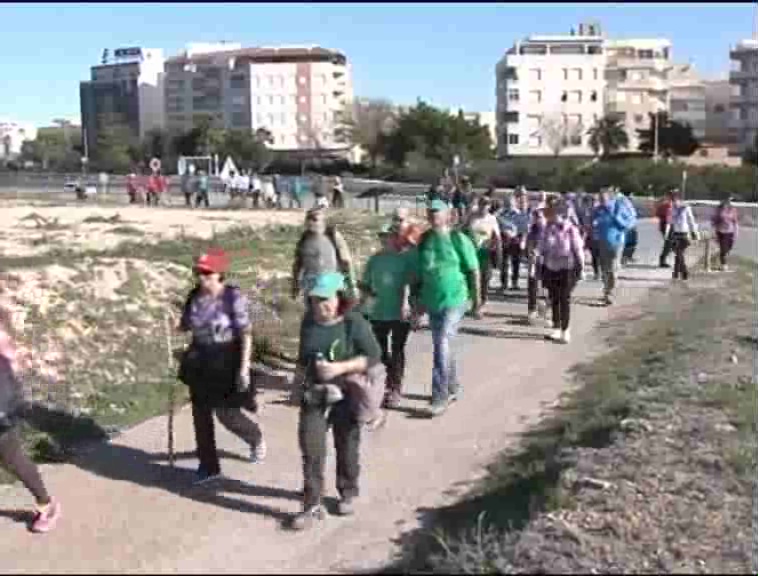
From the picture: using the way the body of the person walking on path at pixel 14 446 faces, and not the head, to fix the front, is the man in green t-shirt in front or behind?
behind

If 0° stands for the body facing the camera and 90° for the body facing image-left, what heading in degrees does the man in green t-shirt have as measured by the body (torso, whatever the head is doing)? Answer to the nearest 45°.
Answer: approximately 45°

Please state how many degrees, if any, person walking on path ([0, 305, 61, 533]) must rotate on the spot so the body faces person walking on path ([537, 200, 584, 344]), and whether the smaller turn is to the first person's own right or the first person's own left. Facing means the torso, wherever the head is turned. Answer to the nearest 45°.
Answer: approximately 135° to the first person's own right
